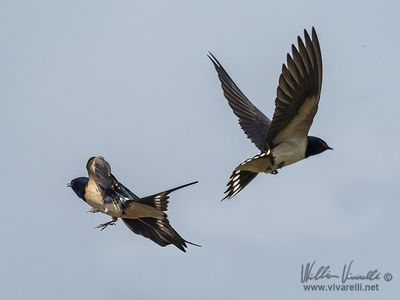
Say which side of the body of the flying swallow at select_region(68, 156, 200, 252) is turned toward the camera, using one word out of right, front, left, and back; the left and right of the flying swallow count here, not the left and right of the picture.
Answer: left

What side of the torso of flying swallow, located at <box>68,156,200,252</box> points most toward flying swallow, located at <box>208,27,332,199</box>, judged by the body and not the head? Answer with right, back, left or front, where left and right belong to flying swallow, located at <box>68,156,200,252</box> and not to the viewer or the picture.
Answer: back
